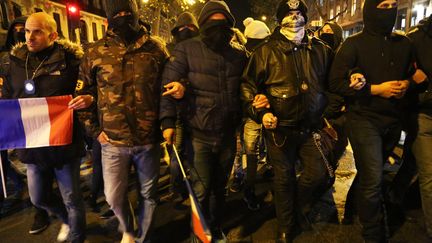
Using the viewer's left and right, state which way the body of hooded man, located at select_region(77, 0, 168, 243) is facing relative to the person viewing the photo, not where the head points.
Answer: facing the viewer

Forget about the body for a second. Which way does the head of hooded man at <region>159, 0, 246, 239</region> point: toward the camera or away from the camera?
toward the camera

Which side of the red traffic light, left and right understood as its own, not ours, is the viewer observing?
front

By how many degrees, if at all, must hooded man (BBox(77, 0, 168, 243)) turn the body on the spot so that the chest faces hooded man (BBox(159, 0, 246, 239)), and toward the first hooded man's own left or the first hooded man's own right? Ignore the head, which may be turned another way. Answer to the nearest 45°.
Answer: approximately 90° to the first hooded man's own left

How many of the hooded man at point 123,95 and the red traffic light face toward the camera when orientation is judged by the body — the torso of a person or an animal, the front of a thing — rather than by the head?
2

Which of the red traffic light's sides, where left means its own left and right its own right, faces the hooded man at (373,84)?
front

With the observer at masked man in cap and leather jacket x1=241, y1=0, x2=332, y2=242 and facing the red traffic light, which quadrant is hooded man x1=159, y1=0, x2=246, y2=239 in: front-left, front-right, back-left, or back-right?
front-left

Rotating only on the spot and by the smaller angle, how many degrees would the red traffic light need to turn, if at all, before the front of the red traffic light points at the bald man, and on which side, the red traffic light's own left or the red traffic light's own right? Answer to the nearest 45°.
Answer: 0° — it already faces them

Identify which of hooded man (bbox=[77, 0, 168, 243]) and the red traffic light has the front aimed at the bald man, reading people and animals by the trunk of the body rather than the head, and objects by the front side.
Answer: the red traffic light

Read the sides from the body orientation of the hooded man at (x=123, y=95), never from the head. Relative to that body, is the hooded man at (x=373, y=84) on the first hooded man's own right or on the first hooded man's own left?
on the first hooded man's own left

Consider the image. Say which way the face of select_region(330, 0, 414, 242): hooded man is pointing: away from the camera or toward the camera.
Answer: toward the camera

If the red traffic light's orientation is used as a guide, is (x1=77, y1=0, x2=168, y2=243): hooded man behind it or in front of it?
in front

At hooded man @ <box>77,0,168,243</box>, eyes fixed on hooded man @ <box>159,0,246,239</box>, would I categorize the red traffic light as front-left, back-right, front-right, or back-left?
back-left

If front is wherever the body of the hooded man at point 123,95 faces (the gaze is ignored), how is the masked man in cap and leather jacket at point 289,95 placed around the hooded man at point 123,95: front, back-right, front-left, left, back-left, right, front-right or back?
left

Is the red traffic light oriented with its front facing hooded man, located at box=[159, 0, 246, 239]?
yes

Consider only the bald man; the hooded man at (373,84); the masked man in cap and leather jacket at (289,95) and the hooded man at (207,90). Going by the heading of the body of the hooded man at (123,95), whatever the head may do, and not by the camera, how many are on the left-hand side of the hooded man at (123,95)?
3

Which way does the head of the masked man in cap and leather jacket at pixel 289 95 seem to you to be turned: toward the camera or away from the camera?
toward the camera
